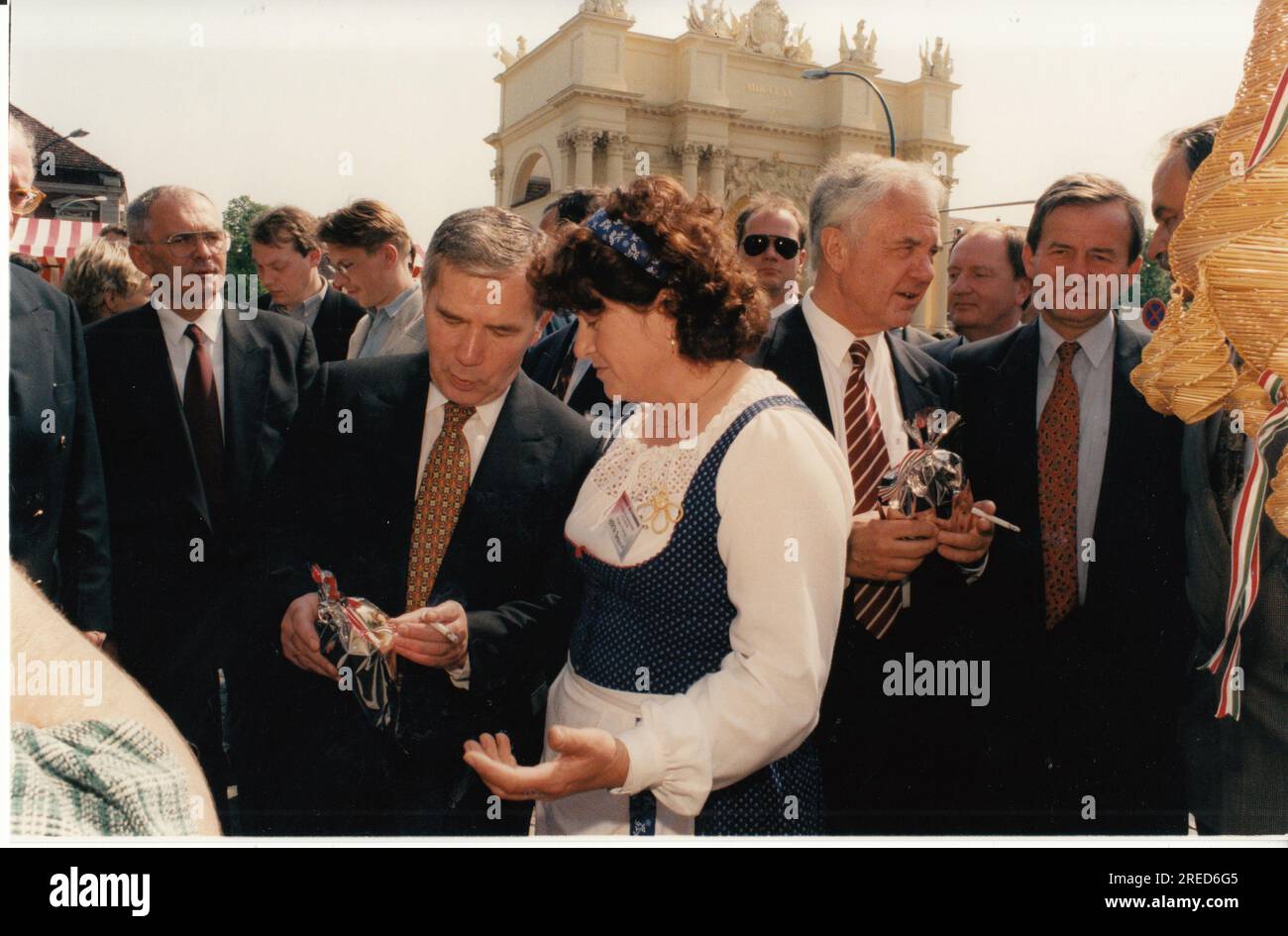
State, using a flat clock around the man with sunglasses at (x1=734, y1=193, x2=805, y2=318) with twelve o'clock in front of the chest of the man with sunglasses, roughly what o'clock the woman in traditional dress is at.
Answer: The woman in traditional dress is roughly at 12 o'clock from the man with sunglasses.

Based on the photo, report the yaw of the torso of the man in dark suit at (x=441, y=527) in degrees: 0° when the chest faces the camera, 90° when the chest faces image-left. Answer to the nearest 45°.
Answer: approximately 0°

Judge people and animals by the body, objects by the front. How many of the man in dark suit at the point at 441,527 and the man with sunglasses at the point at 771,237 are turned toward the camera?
2

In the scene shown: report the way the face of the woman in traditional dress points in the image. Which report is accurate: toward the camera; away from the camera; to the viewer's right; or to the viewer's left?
to the viewer's left

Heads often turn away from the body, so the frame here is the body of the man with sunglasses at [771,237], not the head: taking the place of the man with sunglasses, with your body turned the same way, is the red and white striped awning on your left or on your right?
on your right

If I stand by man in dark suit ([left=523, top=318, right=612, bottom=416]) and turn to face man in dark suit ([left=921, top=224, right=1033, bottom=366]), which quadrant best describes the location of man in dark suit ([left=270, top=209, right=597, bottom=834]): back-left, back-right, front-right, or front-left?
back-right

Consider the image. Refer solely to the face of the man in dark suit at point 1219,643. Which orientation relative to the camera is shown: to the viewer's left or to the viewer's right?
to the viewer's left

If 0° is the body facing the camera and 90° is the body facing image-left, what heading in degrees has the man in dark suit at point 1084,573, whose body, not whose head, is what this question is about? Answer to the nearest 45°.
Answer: approximately 0°
